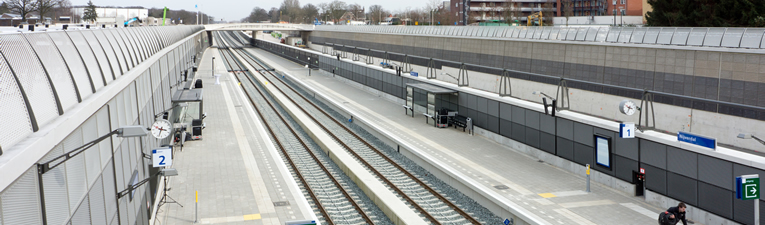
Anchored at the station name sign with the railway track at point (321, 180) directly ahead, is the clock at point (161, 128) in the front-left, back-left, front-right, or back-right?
front-left

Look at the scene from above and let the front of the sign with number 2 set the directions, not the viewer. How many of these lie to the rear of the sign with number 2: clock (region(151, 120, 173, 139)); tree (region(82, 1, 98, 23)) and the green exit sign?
2

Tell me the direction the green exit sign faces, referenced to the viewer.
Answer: facing the viewer and to the left of the viewer

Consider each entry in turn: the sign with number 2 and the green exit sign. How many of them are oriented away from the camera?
0

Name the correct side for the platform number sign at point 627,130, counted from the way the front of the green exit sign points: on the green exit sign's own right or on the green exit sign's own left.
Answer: on the green exit sign's own right

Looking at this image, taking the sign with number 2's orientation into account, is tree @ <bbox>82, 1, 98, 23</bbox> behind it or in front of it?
behind

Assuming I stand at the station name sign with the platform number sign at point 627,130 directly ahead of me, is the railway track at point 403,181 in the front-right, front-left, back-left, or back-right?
front-left

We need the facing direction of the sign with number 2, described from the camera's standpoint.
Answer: facing the viewer

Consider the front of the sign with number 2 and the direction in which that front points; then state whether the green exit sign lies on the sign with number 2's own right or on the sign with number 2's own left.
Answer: on the sign with number 2's own left
